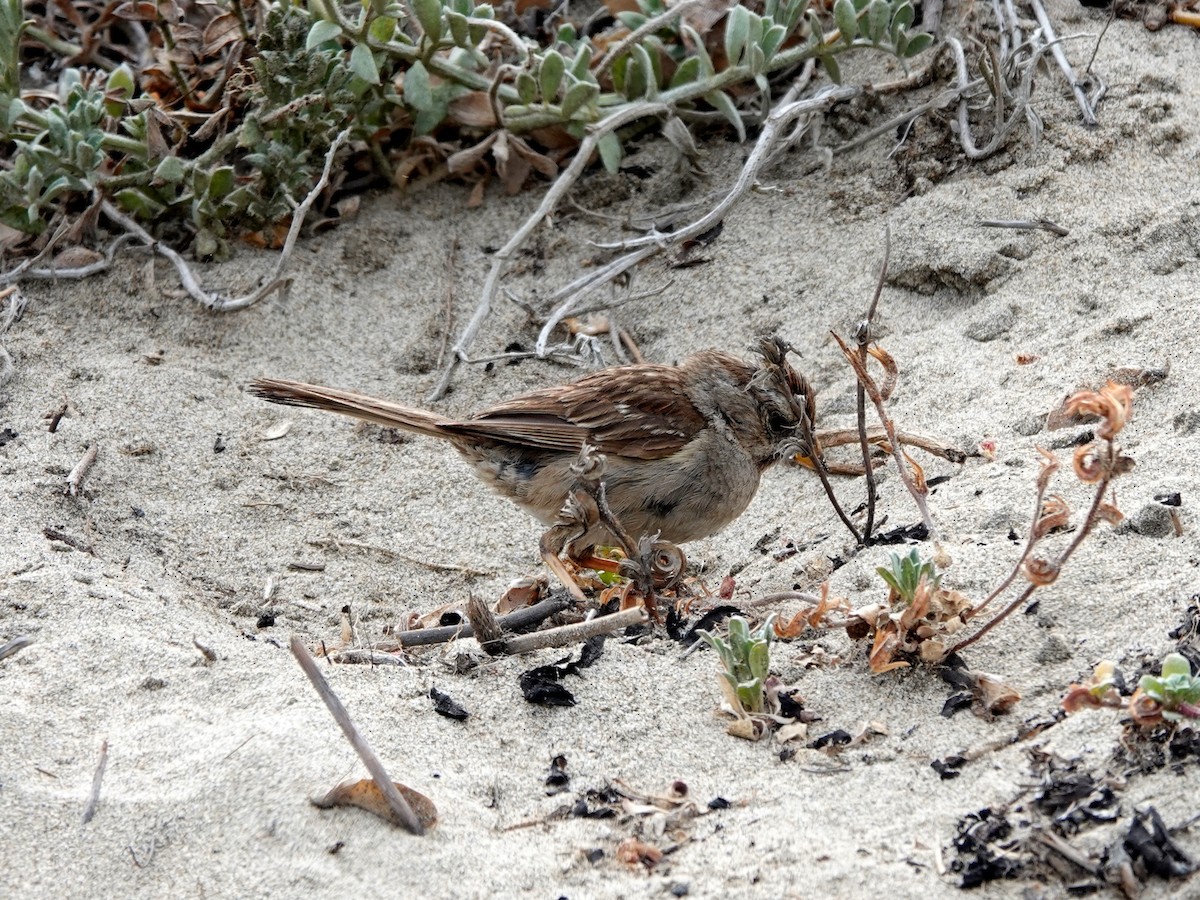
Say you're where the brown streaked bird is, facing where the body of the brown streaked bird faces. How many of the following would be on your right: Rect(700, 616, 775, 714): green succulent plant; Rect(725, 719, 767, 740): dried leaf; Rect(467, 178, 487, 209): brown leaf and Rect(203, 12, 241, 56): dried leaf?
2

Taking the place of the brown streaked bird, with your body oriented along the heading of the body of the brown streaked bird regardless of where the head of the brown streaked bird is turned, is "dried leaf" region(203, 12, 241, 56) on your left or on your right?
on your left

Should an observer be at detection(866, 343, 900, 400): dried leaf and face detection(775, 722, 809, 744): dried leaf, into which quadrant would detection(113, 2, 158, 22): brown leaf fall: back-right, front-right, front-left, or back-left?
back-right

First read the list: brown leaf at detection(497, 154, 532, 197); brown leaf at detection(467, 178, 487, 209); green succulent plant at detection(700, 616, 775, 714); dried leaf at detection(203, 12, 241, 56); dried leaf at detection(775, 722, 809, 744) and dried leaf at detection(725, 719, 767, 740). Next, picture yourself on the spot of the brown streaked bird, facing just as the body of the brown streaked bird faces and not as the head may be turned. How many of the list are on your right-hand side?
3

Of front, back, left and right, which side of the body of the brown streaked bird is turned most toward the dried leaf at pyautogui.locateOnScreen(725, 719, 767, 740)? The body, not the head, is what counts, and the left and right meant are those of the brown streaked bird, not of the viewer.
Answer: right

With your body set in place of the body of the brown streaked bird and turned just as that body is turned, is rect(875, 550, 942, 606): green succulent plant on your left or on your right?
on your right

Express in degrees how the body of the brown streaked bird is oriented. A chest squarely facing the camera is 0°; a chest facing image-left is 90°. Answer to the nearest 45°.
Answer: approximately 270°

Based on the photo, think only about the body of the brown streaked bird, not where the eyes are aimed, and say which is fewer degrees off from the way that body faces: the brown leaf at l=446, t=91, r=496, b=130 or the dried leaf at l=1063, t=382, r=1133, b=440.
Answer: the dried leaf

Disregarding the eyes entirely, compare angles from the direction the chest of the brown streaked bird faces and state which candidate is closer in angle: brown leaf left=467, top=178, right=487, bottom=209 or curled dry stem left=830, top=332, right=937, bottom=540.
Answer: the curled dry stem
